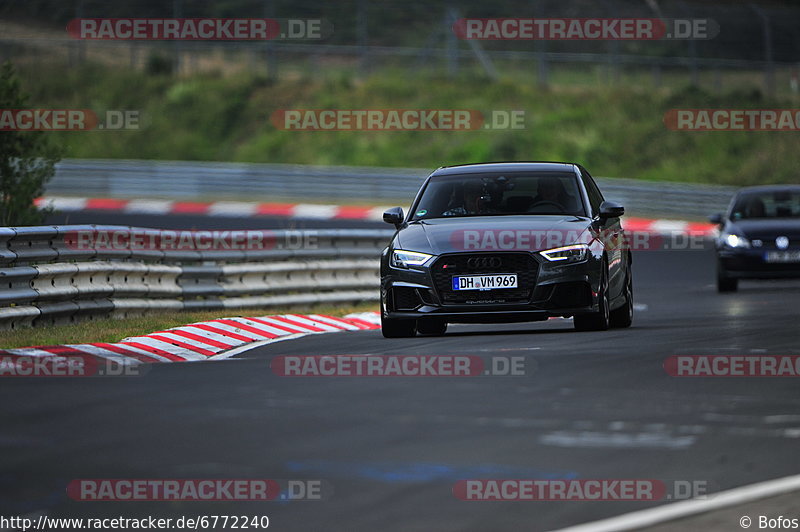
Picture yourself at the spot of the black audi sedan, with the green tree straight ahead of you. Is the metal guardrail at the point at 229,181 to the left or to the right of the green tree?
right

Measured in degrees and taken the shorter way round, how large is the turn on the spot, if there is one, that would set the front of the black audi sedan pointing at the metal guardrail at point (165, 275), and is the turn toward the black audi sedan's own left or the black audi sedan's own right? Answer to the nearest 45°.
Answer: approximately 135° to the black audi sedan's own right

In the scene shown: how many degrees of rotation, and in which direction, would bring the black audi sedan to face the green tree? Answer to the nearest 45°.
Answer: approximately 135° to its right

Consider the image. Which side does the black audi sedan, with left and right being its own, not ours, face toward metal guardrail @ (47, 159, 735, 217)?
back

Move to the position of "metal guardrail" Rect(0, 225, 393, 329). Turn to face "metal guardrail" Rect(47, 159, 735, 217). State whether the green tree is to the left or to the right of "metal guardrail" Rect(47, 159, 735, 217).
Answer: left

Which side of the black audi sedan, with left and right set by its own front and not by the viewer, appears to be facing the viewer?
front
